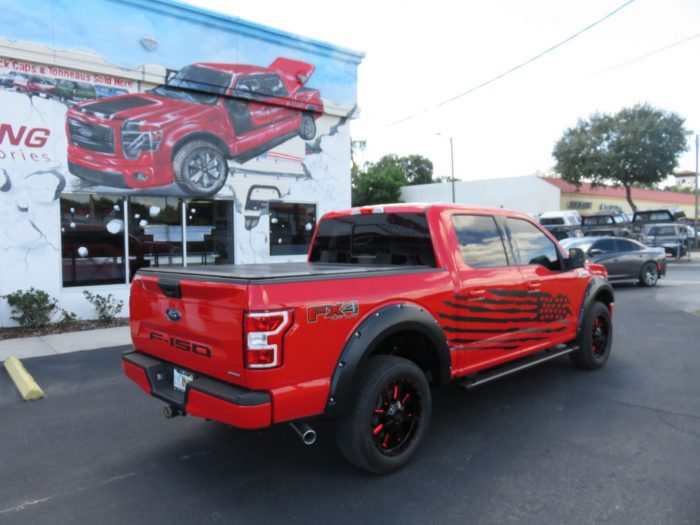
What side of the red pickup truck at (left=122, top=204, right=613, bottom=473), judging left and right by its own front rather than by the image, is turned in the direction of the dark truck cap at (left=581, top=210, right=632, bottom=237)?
front

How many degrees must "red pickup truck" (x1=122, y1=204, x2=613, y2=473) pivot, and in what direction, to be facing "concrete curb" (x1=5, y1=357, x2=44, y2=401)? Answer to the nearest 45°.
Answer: approximately 90° to its left

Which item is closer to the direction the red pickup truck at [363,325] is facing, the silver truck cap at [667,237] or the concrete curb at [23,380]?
the silver truck cap

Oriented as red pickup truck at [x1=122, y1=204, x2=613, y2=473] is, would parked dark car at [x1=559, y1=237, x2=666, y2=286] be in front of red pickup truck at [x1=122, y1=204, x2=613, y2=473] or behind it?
in front

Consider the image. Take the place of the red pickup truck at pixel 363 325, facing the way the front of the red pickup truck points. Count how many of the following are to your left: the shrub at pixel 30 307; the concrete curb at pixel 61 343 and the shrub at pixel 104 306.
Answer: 3

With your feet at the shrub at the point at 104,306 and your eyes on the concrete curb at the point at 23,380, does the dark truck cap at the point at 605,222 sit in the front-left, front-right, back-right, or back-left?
back-left

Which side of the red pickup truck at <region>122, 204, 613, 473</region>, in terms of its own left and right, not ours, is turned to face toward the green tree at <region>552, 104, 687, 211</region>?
front

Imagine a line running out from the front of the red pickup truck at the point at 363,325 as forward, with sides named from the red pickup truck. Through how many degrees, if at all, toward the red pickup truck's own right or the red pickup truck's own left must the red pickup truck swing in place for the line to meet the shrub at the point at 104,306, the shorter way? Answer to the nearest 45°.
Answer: approximately 90° to the red pickup truck's own left

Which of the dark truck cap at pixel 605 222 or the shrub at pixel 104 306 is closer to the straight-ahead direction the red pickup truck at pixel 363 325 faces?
the dark truck cap

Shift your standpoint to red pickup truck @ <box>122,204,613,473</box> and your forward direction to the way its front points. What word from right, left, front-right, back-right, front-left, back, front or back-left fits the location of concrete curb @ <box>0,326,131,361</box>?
left

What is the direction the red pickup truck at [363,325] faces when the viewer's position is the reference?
facing away from the viewer and to the right of the viewer

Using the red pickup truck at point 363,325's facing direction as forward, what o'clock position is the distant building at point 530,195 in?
The distant building is roughly at 11 o'clock from the red pickup truck.

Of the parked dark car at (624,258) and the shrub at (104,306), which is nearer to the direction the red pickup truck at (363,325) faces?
the parked dark car

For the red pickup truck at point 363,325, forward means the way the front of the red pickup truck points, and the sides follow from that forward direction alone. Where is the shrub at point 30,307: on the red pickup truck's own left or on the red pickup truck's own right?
on the red pickup truck's own left
